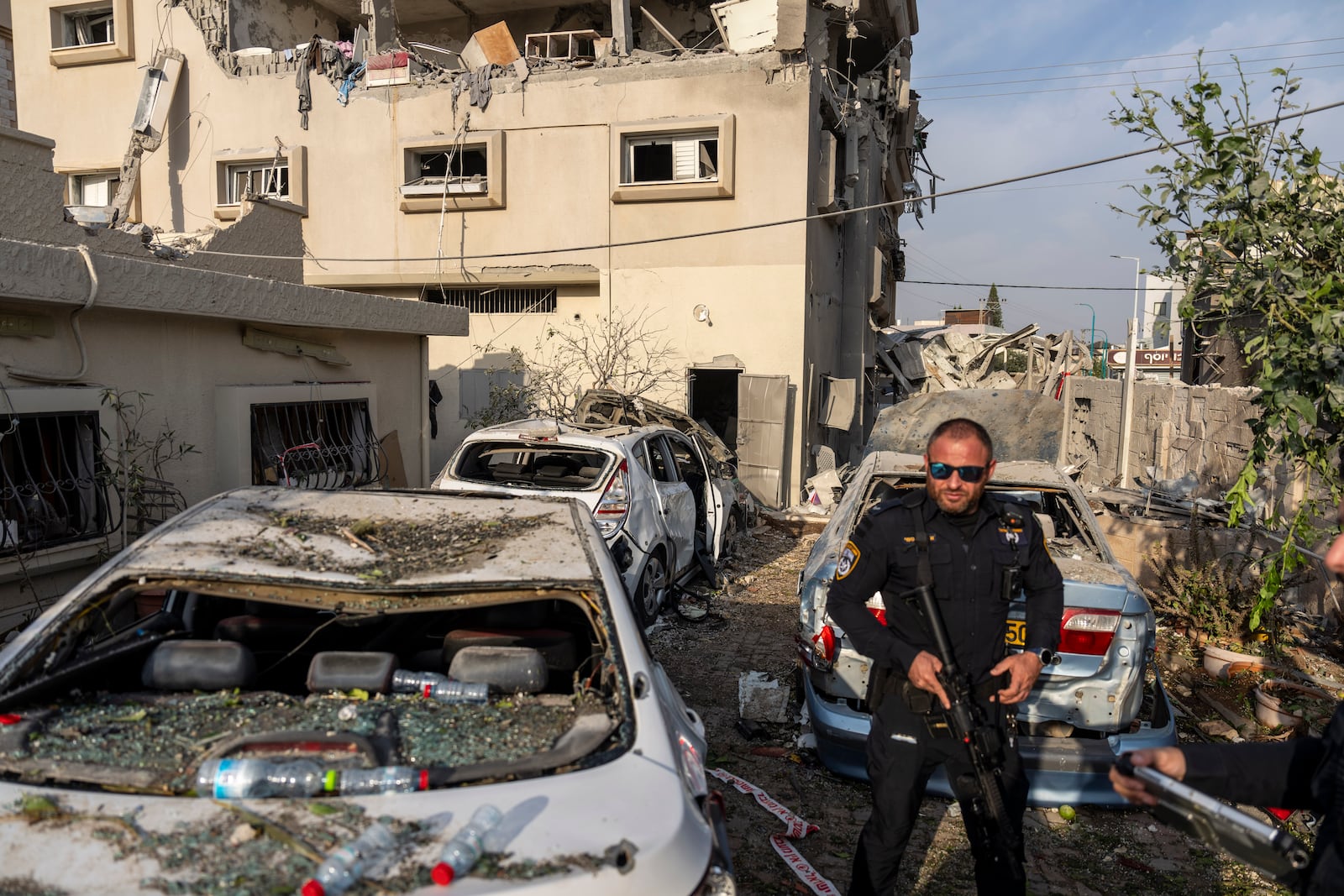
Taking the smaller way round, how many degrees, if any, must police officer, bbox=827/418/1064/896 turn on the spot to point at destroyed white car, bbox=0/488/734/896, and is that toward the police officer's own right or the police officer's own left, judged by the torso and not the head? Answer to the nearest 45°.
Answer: approximately 45° to the police officer's own right

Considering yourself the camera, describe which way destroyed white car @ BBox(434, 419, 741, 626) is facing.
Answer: facing away from the viewer and to the right of the viewer

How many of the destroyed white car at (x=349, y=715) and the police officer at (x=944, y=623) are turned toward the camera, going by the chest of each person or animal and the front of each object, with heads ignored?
1

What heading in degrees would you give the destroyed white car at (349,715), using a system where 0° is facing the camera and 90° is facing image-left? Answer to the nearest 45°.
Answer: approximately 180°

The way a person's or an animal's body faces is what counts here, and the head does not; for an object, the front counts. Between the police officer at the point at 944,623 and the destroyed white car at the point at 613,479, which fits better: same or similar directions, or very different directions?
very different directions

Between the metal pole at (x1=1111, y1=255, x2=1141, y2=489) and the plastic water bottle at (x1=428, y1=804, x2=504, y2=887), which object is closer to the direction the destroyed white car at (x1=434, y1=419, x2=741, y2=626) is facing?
the metal pole

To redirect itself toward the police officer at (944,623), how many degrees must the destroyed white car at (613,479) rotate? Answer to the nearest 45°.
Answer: approximately 135° to its right

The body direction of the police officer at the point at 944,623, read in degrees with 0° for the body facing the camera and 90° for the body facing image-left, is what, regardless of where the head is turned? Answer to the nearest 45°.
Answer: approximately 0°
